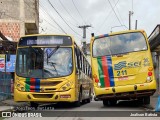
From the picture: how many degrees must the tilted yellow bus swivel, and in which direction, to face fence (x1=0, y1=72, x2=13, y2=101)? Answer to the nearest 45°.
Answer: approximately 45° to its left

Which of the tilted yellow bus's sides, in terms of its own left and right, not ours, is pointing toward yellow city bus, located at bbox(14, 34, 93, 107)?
left

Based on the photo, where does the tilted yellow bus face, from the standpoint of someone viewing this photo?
facing away from the viewer

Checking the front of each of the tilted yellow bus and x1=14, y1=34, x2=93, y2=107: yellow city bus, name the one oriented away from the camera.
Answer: the tilted yellow bus

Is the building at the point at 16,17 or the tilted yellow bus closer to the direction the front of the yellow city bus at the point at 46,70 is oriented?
the tilted yellow bus
